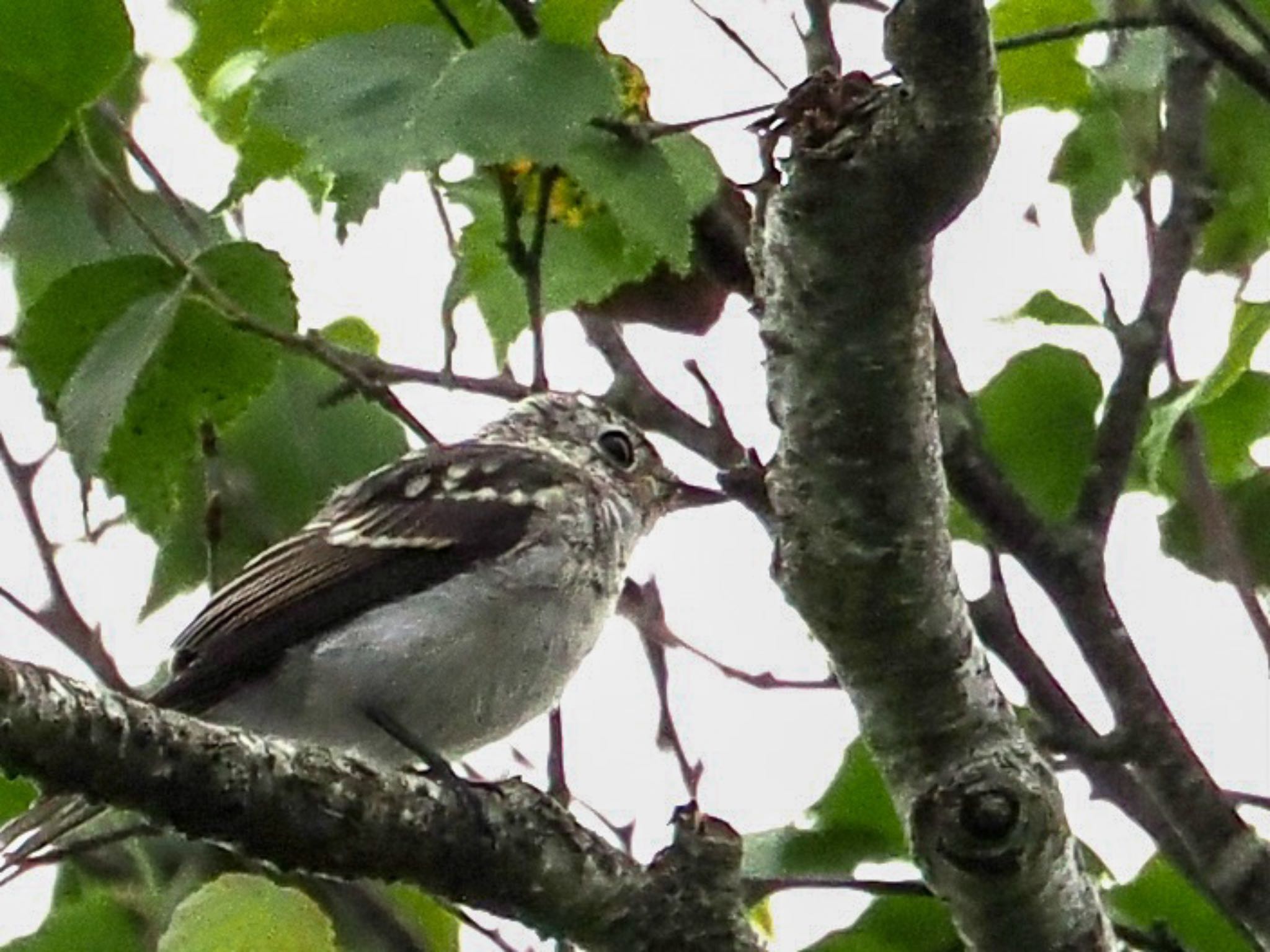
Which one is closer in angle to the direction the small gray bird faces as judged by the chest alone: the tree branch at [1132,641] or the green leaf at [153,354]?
the tree branch

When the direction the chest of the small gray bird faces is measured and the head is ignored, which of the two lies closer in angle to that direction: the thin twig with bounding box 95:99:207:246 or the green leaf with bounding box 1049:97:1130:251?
the green leaf

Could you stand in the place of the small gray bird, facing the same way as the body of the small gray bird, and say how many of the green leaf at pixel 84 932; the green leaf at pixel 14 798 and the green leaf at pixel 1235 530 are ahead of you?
1

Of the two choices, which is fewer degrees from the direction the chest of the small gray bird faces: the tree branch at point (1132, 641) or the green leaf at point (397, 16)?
the tree branch

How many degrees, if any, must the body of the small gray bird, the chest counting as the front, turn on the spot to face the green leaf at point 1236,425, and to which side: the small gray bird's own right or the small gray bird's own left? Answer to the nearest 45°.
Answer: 0° — it already faces it

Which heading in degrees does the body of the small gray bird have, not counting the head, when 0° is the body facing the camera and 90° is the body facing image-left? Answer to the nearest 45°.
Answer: approximately 270°
